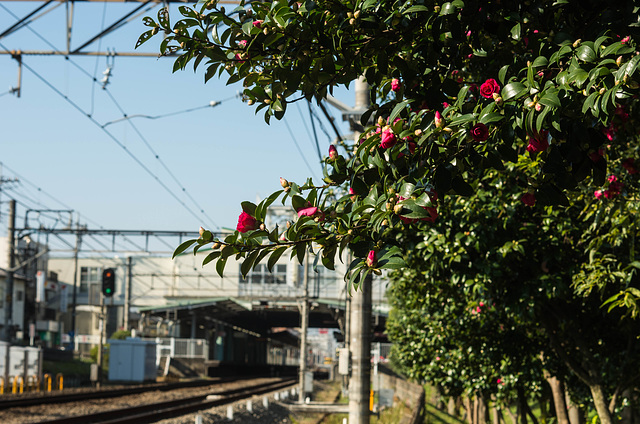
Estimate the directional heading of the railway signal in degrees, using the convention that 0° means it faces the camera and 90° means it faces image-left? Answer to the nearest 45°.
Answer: approximately 0°

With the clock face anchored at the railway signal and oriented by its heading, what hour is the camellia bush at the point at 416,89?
The camellia bush is roughly at 12 o'clock from the railway signal.

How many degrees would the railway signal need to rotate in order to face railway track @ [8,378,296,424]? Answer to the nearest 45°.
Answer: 0° — it already faces it

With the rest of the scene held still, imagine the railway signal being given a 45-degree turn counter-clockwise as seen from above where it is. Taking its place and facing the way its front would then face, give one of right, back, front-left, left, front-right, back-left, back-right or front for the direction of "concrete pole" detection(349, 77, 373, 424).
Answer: front-right
